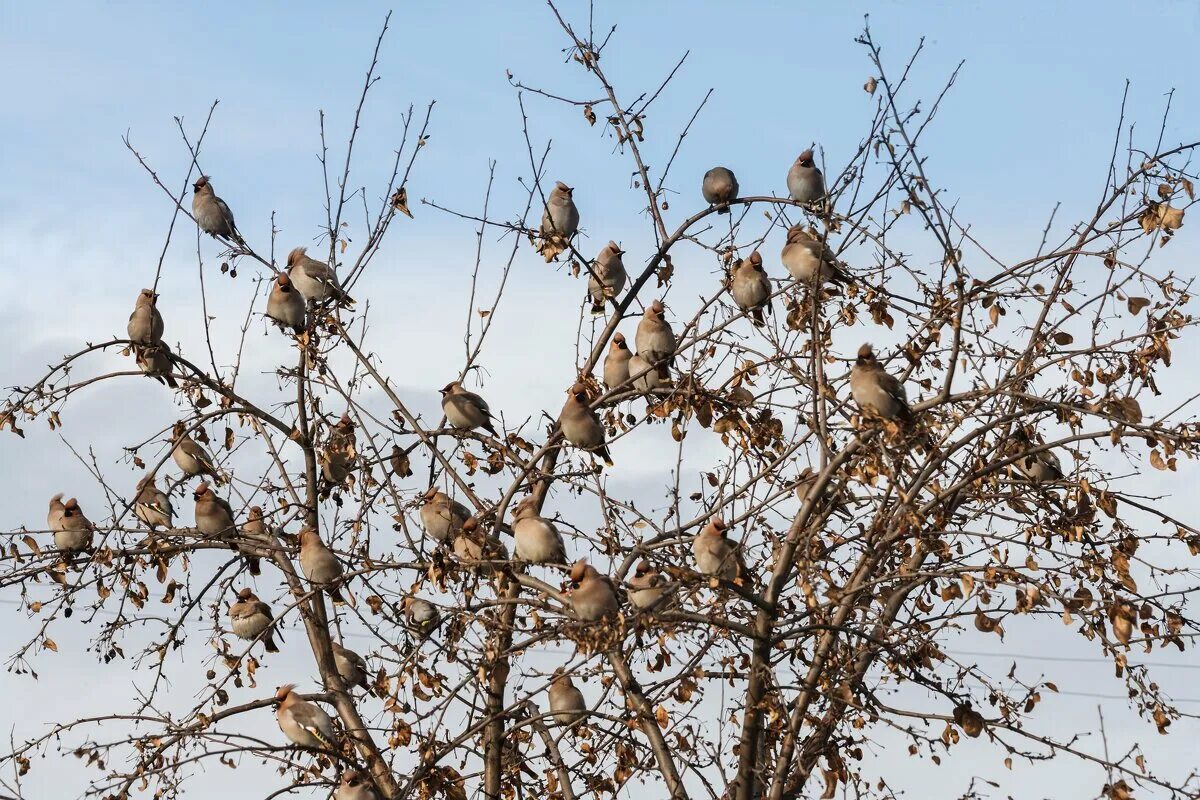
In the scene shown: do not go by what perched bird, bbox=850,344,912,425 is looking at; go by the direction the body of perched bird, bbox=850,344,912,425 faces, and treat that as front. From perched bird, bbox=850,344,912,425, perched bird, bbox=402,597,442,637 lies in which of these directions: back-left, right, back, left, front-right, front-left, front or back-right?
front-right

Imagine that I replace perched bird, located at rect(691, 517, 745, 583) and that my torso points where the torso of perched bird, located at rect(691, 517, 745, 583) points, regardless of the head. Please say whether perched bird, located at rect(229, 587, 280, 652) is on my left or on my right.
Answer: on my right

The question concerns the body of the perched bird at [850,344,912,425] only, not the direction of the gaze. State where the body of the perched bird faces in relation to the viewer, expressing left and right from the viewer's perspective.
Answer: facing the viewer and to the left of the viewer

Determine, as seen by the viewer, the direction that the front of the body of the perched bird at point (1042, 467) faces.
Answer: to the viewer's left

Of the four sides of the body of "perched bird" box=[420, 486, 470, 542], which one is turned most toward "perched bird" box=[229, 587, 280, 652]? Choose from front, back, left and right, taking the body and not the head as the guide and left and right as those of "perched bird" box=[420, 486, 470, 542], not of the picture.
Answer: front

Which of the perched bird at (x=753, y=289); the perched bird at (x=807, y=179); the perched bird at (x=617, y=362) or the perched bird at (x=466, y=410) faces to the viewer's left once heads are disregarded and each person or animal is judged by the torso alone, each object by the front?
the perched bird at (x=466, y=410)

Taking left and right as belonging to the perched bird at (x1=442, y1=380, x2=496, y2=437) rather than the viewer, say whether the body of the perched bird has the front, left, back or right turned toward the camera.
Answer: left

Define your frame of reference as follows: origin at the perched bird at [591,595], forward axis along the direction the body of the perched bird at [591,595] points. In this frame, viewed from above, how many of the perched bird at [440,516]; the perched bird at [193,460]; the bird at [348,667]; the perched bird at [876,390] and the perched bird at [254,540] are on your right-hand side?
4

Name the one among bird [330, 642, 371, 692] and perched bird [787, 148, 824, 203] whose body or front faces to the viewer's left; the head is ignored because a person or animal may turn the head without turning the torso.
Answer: the bird

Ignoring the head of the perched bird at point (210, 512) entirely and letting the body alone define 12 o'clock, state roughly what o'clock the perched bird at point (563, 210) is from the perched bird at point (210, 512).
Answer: the perched bird at point (563, 210) is roughly at 9 o'clock from the perched bird at point (210, 512).

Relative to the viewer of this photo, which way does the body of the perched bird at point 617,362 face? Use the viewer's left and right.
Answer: facing the viewer
